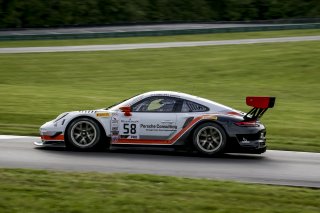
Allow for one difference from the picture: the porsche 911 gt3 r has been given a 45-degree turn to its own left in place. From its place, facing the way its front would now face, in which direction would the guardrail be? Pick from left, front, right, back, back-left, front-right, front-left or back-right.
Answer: back-right

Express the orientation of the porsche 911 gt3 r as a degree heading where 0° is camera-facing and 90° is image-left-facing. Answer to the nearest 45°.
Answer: approximately 90°
